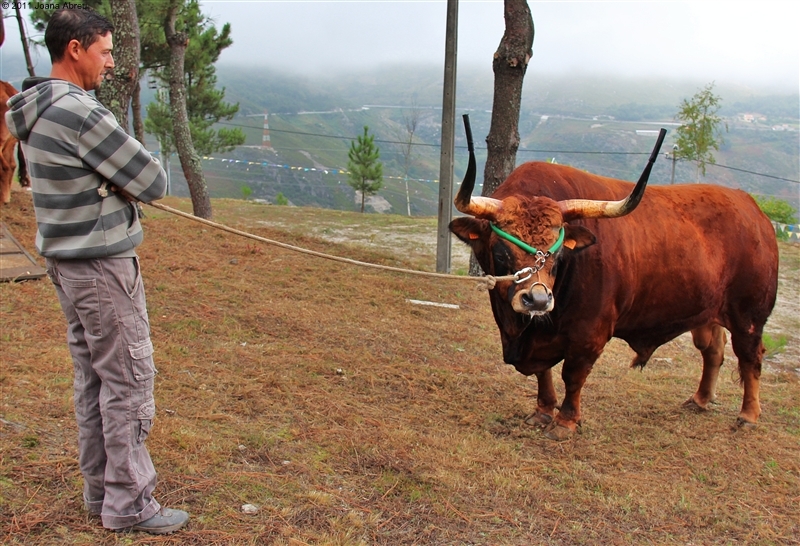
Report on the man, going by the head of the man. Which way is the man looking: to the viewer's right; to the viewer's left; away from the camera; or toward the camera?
to the viewer's right

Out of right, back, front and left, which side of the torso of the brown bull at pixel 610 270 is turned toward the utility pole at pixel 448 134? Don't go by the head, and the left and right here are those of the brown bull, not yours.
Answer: right

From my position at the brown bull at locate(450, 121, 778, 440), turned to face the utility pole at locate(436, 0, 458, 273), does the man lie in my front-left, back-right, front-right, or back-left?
back-left

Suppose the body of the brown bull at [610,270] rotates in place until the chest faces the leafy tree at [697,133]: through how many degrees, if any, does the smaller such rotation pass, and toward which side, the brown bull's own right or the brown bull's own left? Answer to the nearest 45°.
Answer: approximately 135° to the brown bull's own right

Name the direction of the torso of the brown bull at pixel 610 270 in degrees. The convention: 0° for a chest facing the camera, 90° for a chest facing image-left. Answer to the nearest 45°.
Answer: approximately 45°

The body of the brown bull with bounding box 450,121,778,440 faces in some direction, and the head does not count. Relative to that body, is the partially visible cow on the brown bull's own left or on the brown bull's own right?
on the brown bull's own right

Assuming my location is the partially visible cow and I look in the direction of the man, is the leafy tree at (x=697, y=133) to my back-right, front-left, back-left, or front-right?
back-left

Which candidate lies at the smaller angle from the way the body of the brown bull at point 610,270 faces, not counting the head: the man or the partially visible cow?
the man

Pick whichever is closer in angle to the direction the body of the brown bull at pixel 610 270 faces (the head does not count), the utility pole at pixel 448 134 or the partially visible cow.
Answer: the partially visible cow

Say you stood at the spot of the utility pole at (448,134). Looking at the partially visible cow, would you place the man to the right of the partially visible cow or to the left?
left
